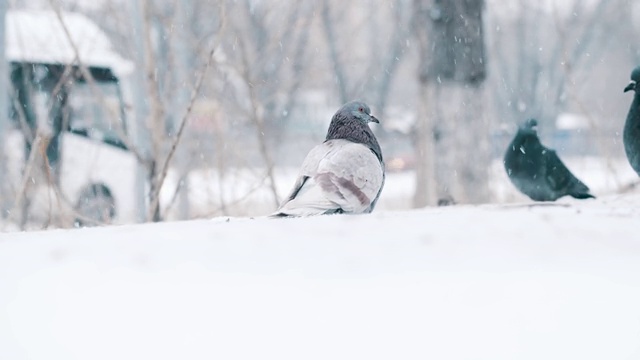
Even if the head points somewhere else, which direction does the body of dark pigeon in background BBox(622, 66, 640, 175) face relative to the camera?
to the viewer's left

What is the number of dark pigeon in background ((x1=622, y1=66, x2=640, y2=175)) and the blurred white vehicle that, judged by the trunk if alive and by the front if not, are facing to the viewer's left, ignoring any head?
1

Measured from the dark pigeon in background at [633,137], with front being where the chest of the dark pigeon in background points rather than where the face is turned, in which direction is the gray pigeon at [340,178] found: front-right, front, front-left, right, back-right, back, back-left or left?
front-left

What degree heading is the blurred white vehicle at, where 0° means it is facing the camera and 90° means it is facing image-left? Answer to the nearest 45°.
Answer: approximately 270°
